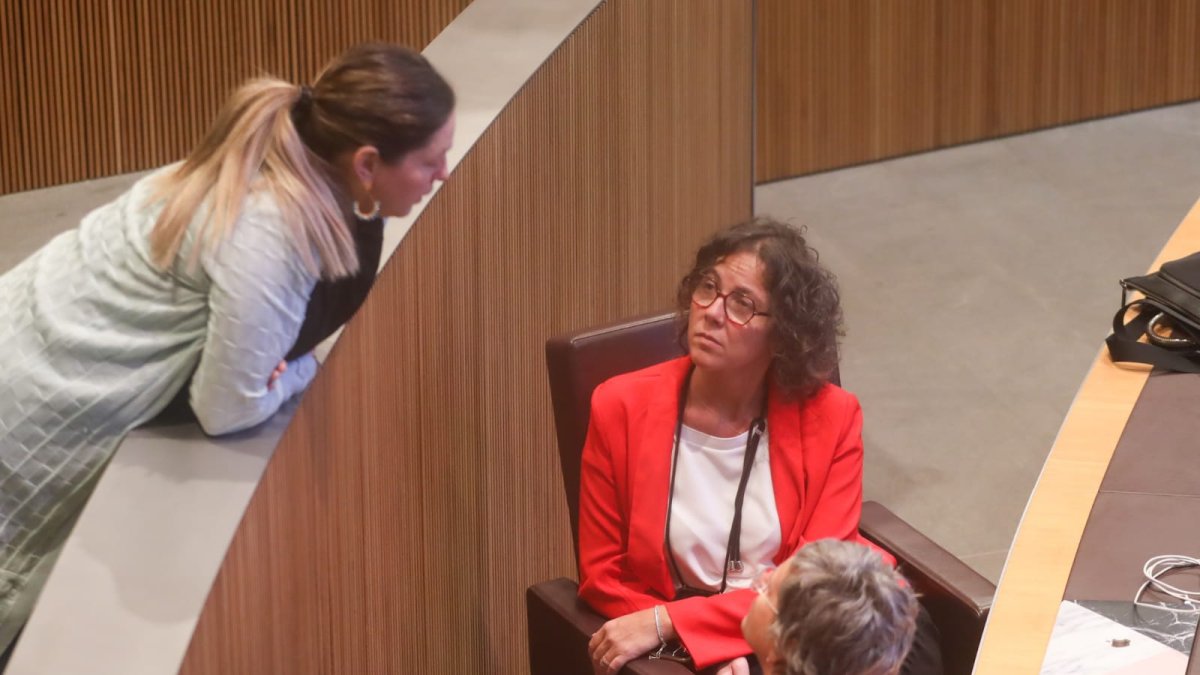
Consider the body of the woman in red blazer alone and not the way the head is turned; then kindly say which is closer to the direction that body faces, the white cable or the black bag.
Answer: the white cable

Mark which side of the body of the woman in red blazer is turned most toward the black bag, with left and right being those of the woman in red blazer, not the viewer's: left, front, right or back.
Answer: left

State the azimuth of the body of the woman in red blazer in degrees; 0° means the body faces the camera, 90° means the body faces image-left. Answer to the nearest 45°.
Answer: approximately 0°

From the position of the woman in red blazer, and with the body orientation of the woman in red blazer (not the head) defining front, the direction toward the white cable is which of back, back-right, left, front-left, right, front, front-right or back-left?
front-left

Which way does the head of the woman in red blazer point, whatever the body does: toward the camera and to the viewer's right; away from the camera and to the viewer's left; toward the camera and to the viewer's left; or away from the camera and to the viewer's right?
toward the camera and to the viewer's left
